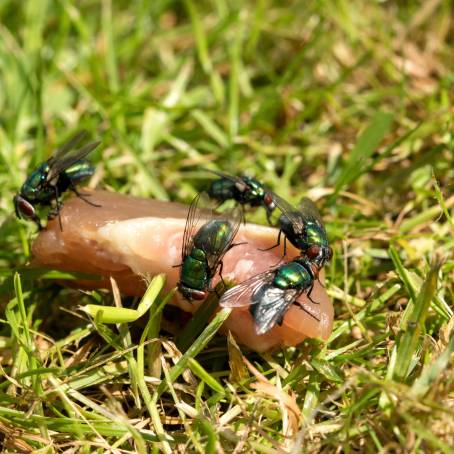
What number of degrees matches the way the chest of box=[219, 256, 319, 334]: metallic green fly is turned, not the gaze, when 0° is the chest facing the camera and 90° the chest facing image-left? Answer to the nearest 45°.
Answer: approximately 225°

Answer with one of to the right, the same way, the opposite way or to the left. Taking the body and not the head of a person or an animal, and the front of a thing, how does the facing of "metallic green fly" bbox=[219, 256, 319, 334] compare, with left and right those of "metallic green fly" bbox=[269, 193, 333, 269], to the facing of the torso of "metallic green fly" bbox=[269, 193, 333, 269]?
to the left

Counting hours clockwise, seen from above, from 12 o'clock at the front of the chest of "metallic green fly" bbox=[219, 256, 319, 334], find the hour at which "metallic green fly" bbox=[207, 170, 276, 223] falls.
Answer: "metallic green fly" bbox=[207, 170, 276, 223] is roughly at 10 o'clock from "metallic green fly" bbox=[219, 256, 319, 334].

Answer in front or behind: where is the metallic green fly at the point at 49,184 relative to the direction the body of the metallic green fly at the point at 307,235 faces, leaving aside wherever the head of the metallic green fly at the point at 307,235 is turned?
behind

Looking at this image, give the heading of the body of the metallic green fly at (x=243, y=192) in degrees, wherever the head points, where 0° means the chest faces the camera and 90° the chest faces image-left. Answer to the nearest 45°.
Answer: approximately 270°

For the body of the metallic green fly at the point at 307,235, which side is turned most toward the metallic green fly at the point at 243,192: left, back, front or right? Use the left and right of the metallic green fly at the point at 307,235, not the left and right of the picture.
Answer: back
